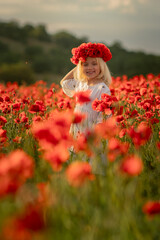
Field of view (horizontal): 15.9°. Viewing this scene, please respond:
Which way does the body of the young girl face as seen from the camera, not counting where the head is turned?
toward the camera

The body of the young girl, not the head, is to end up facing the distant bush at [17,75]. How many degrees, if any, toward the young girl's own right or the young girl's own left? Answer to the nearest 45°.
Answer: approximately 180°

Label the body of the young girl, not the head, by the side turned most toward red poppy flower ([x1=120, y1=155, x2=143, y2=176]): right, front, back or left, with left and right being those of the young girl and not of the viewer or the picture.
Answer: front

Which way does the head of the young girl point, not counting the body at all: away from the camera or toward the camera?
toward the camera

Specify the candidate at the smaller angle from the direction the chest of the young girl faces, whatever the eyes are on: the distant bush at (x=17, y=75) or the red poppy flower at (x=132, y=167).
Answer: the red poppy flower
